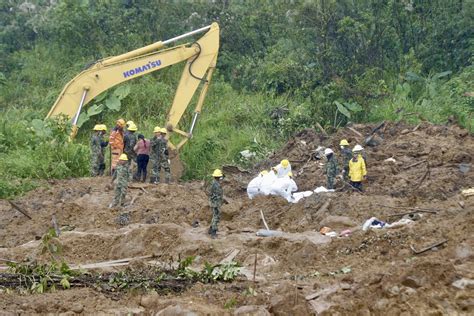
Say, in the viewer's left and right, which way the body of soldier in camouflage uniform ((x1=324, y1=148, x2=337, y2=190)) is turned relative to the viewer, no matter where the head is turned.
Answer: facing to the left of the viewer

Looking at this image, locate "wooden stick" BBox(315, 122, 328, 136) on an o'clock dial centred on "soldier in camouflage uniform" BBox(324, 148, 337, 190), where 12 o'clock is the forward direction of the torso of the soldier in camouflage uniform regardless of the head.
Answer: The wooden stick is roughly at 3 o'clock from the soldier in camouflage uniform.

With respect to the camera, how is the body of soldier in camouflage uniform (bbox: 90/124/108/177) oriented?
to the viewer's right
